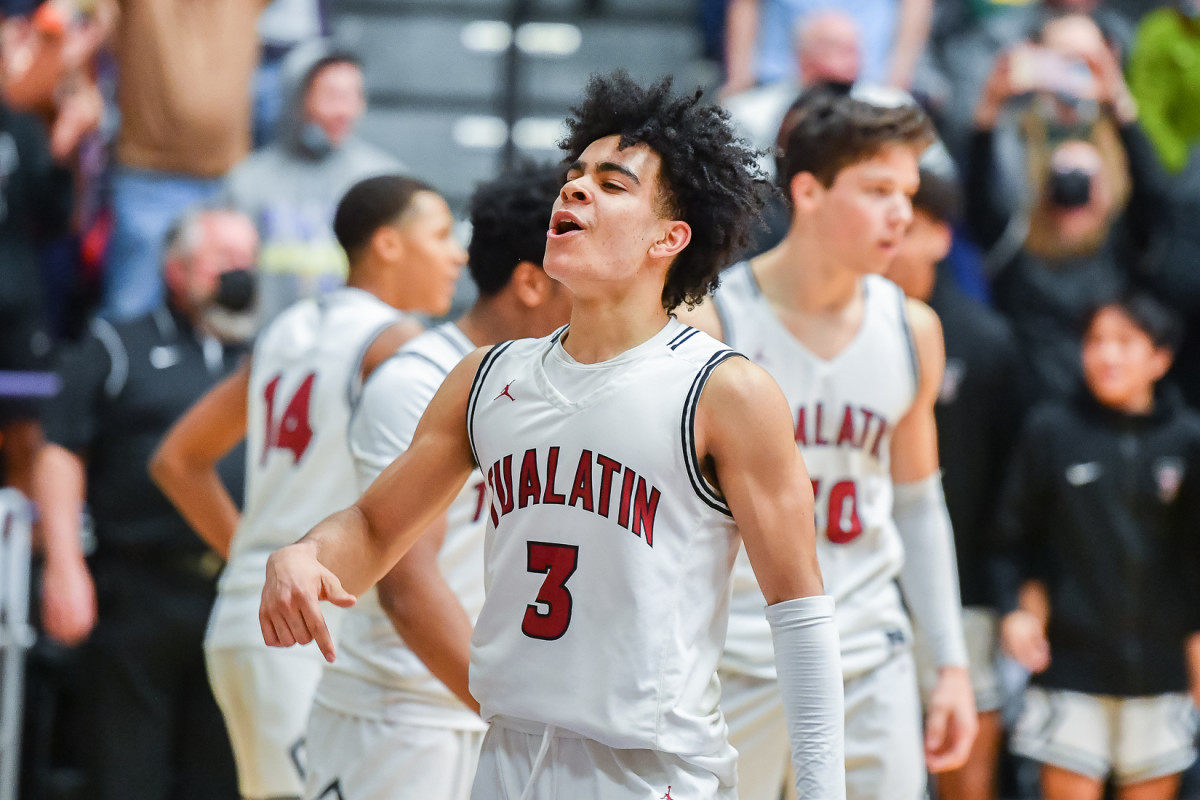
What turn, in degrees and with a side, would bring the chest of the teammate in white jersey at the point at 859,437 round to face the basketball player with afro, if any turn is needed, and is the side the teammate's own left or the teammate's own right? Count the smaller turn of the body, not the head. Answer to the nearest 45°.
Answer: approximately 45° to the teammate's own right

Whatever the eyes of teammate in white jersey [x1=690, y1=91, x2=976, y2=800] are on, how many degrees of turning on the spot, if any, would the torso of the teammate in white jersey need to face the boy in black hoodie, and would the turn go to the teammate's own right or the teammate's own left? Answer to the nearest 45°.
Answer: approximately 90° to the teammate's own left

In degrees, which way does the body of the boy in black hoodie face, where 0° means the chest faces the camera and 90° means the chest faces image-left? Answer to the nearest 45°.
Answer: approximately 0°

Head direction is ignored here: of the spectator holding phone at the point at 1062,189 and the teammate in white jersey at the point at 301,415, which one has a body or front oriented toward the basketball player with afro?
the spectator holding phone

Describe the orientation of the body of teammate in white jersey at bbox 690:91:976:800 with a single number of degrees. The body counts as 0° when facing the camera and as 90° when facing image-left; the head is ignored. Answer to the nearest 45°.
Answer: approximately 315°

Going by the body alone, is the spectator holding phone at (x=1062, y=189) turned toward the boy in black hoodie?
yes

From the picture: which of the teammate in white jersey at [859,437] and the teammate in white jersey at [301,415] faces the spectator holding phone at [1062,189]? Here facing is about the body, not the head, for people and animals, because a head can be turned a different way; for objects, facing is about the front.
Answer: the teammate in white jersey at [301,415]

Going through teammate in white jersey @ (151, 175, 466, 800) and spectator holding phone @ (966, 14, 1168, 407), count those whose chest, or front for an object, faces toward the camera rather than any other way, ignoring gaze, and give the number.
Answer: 1

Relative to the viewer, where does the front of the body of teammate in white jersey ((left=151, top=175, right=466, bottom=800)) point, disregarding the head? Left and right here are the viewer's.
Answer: facing away from the viewer and to the right of the viewer

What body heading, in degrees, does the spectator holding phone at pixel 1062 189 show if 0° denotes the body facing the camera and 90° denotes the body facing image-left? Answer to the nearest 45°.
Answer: approximately 0°

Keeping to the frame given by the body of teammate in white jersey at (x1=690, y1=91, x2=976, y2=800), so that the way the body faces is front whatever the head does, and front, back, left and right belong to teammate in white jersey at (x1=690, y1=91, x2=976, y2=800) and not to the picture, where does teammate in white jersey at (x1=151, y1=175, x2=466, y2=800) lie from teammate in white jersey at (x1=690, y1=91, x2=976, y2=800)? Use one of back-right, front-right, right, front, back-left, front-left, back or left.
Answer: back-right

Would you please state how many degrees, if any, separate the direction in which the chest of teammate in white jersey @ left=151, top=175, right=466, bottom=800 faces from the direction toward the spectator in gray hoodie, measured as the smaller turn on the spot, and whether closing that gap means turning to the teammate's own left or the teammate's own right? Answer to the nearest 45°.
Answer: approximately 45° to the teammate's own left

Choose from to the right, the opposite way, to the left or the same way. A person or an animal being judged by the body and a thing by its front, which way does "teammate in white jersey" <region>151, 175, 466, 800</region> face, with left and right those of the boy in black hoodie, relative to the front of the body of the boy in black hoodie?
the opposite way

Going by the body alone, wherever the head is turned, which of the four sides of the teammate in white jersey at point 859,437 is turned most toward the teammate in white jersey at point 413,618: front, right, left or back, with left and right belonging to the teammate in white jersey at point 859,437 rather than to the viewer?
right
